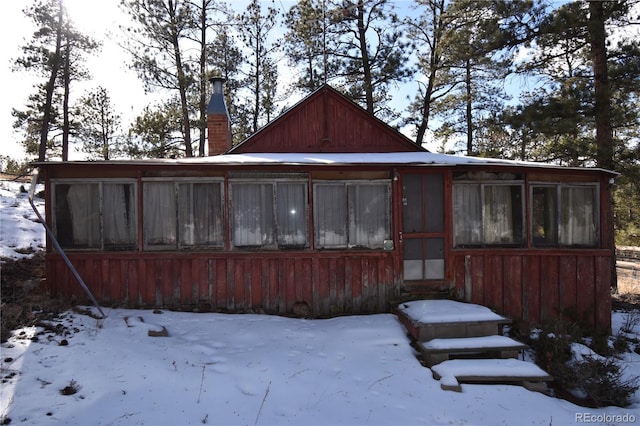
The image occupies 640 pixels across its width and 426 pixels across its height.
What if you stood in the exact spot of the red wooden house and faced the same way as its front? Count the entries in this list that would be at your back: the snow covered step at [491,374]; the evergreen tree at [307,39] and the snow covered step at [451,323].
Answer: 1

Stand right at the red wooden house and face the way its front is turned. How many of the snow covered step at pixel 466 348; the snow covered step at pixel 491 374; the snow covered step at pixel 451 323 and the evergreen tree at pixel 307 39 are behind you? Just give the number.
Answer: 1

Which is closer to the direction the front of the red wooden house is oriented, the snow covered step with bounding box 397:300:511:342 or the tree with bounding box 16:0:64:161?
the snow covered step

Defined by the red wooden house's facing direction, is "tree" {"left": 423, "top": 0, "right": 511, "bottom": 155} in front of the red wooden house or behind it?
behind

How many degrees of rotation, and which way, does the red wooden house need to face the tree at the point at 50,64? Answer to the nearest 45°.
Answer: approximately 135° to its right

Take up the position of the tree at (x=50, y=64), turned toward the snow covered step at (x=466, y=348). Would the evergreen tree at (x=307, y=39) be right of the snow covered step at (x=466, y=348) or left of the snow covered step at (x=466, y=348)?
left

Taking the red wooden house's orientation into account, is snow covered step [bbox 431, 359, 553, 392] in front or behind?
in front

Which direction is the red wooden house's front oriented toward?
toward the camera

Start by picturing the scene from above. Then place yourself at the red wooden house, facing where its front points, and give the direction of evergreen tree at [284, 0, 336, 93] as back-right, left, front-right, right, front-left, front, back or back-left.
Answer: back

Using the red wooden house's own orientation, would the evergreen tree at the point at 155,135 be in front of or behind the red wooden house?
behind

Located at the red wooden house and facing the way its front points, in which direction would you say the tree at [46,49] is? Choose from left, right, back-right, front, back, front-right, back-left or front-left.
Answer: back-right
